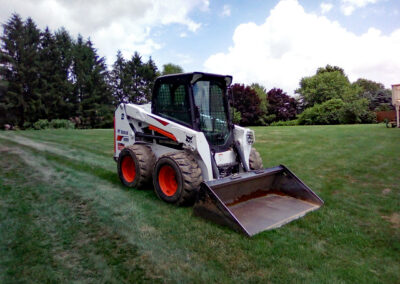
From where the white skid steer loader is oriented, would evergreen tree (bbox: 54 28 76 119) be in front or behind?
behind

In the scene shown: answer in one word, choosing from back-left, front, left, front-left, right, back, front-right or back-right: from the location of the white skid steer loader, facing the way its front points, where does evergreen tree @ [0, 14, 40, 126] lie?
back

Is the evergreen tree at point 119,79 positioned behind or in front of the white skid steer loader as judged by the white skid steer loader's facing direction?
behind

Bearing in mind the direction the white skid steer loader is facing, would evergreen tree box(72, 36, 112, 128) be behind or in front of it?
behind

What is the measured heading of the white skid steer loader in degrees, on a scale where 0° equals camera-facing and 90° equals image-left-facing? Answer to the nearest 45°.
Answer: approximately 315°

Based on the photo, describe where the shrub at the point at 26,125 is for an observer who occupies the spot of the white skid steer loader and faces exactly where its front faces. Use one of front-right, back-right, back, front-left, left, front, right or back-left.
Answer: back
